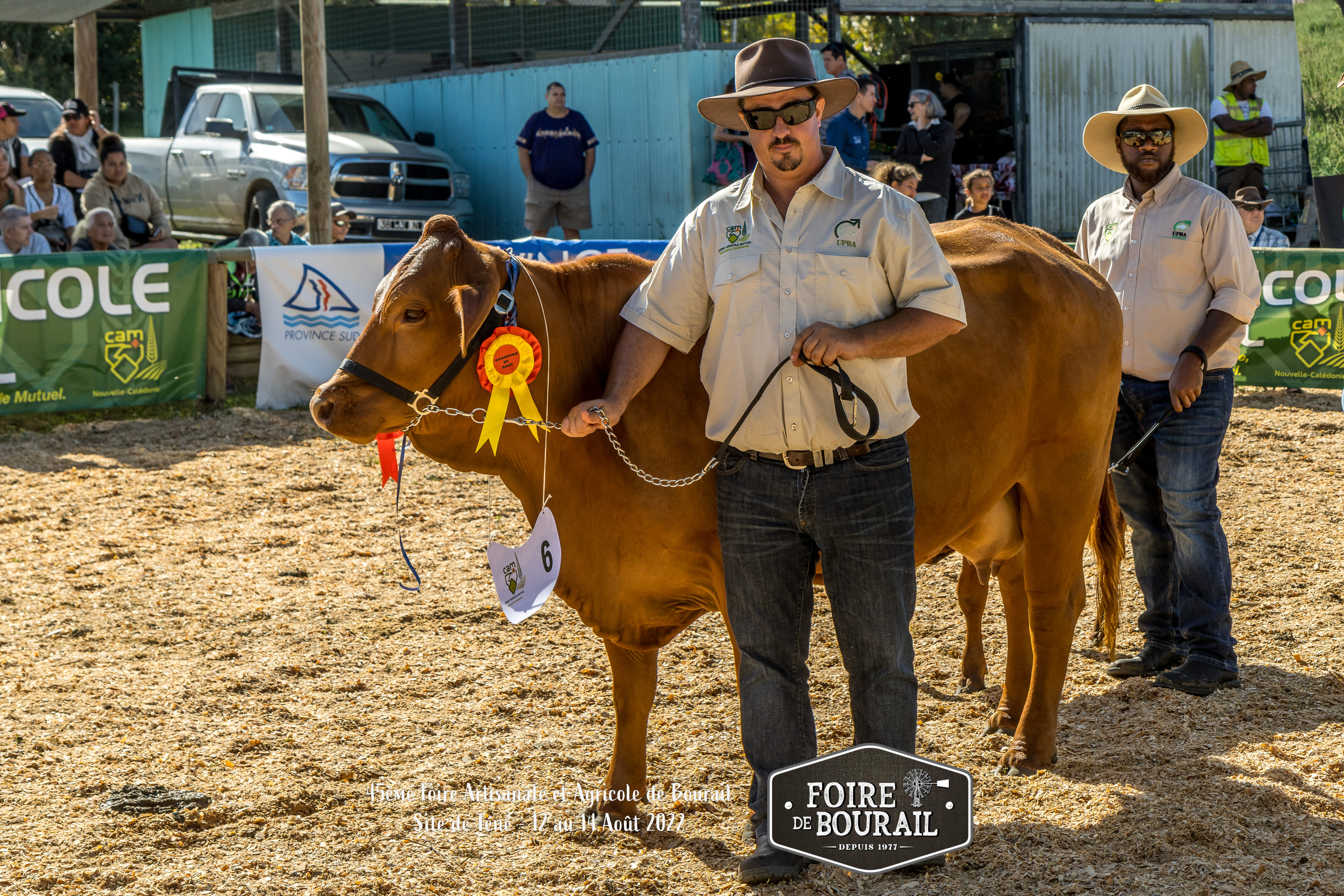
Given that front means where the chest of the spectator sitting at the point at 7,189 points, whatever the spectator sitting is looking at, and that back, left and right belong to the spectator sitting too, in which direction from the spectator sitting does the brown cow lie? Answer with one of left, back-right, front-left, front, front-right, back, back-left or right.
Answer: front

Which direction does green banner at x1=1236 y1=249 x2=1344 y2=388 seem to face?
toward the camera

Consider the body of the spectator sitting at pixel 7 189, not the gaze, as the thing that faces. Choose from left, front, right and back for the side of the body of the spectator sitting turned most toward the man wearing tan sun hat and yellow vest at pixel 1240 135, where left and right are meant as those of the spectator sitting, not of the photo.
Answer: left

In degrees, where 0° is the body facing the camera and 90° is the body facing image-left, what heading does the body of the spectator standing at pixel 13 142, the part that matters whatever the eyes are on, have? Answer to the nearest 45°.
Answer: approximately 315°

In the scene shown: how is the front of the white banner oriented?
toward the camera

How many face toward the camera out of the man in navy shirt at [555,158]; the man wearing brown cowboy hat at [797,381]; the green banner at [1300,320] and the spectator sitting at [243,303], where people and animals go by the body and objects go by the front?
4

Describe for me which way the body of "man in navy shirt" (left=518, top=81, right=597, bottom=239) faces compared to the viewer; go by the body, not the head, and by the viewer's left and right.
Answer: facing the viewer

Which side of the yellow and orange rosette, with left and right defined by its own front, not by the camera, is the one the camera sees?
front

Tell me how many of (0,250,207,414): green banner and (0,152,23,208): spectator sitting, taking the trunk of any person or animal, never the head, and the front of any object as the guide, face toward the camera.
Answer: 2

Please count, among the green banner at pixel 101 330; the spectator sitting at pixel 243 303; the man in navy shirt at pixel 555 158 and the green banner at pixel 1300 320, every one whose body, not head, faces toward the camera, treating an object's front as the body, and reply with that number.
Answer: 4

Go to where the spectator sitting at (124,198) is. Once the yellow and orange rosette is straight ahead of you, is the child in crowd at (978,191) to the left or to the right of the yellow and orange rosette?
left

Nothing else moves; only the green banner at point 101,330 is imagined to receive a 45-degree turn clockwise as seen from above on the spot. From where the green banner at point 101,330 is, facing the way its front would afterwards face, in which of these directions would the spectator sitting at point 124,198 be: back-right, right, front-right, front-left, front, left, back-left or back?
back-right
